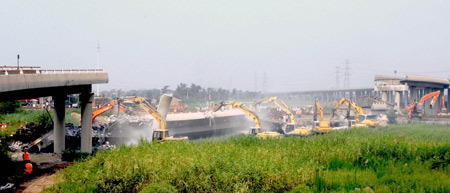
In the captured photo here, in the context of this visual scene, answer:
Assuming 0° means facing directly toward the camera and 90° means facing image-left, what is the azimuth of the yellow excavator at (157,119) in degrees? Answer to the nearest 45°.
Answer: approximately 90°
